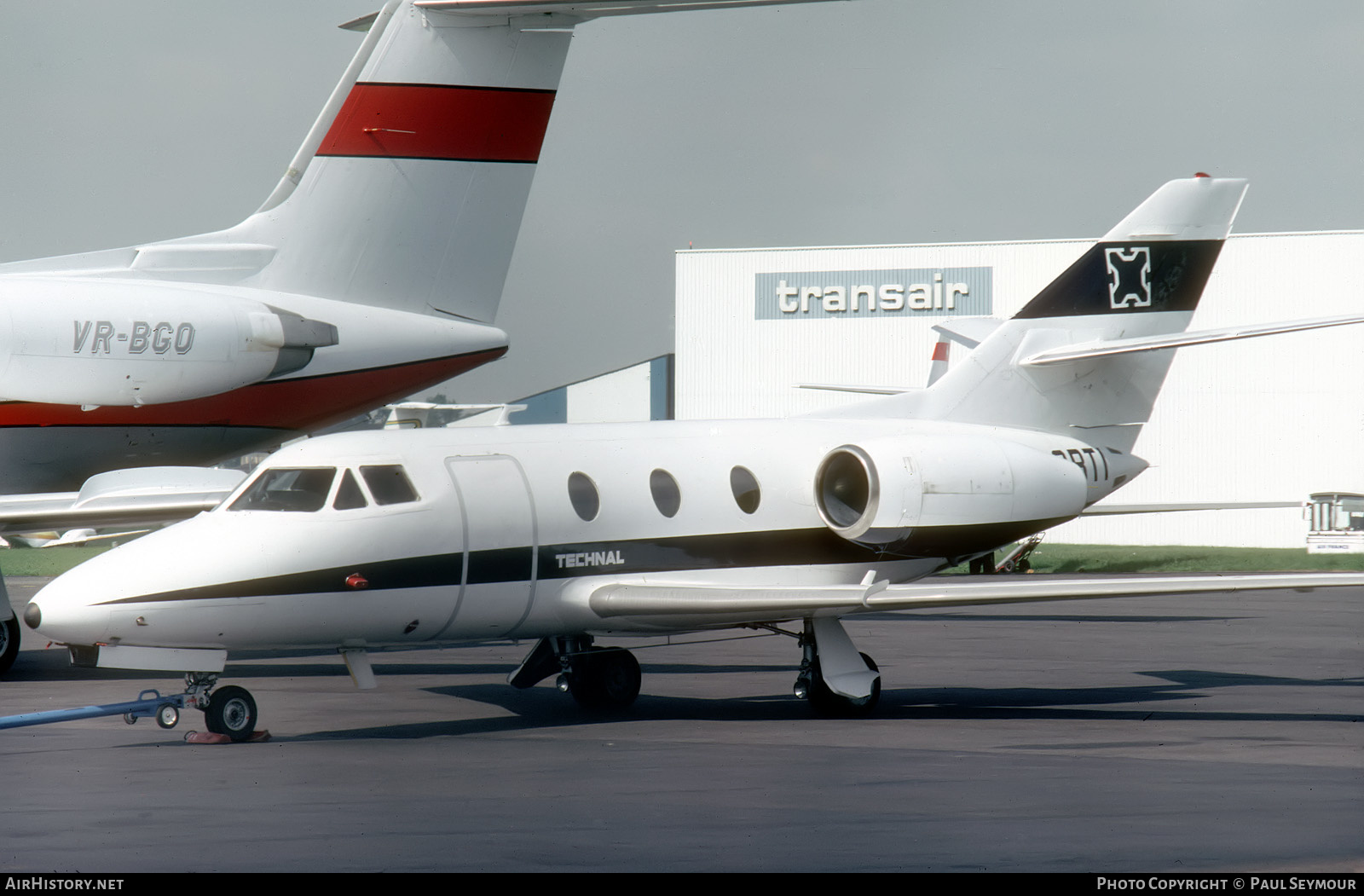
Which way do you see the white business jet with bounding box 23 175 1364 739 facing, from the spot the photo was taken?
facing the viewer and to the left of the viewer

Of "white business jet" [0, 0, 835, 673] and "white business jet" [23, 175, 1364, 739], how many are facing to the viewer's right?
0

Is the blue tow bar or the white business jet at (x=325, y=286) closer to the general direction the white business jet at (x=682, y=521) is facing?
the blue tow bar

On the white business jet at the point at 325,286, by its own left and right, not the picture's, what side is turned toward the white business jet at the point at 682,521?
left

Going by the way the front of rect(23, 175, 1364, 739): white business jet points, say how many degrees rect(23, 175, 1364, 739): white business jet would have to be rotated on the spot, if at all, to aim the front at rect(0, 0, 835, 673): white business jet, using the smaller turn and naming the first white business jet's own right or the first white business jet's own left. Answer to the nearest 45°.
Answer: approximately 90° to the first white business jet's own right

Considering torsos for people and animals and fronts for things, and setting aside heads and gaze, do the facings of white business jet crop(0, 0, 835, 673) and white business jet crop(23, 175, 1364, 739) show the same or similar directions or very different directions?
same or similar directions
